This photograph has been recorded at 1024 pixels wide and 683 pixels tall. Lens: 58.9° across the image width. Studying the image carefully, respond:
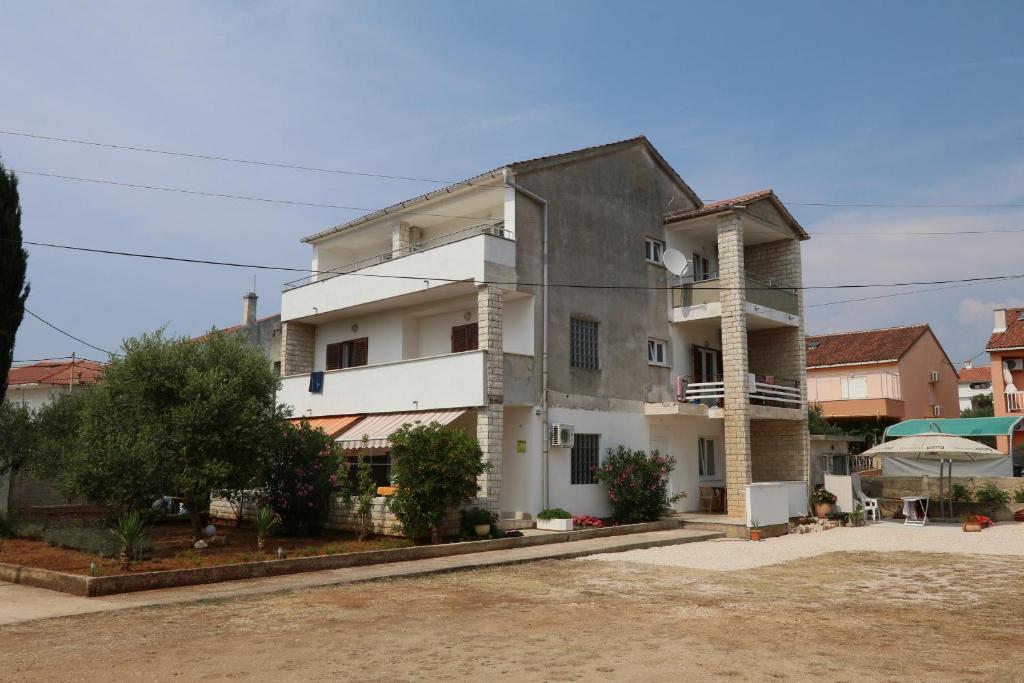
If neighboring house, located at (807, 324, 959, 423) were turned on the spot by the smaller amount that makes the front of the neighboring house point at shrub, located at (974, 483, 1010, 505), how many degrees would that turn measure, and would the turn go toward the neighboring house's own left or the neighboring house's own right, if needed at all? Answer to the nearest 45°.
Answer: approximately 45° to the neighboring house's own left

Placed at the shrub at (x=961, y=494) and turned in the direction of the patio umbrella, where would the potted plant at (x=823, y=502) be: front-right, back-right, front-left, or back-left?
front-right

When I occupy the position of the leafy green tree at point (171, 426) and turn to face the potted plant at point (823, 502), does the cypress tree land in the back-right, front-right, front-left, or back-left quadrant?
back-left

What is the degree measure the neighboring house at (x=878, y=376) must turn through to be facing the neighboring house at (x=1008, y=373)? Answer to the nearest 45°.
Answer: approximately 135° to its left

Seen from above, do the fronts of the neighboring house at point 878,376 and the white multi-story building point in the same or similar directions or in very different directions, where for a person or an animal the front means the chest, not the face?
same or similar directions

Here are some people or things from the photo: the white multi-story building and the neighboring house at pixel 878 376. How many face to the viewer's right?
0

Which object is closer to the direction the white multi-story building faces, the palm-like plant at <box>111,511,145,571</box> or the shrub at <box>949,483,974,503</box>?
the palm-like plant

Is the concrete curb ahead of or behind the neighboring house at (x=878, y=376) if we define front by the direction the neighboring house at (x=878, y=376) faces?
ahead

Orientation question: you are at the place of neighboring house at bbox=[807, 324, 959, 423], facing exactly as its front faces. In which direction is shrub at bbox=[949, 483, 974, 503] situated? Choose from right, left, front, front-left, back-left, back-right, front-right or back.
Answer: front-left

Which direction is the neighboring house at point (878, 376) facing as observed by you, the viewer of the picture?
facing the viewer and to the left of the viewer
